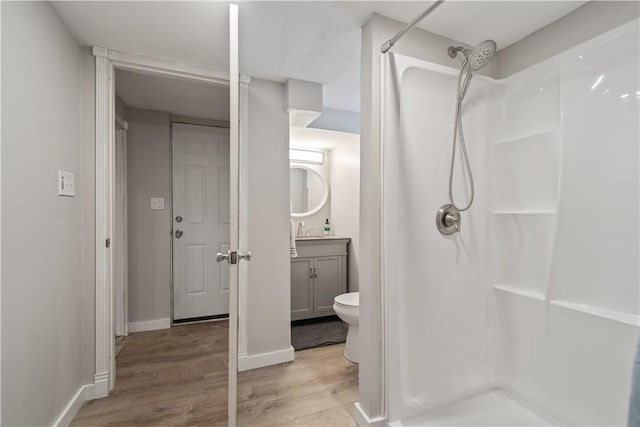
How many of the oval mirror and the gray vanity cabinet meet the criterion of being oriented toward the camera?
2

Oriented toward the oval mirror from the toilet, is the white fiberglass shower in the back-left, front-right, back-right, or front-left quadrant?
back-right

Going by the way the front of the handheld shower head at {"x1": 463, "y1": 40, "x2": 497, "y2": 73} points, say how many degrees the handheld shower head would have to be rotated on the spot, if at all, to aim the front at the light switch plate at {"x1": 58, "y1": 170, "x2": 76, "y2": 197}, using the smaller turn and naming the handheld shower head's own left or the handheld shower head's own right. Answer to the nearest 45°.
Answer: approximately 90° to the handheld shower head's own right

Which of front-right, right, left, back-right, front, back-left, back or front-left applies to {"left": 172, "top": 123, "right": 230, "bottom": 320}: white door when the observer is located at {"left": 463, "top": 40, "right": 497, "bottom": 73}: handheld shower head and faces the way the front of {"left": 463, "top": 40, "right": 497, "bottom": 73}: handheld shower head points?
back-right

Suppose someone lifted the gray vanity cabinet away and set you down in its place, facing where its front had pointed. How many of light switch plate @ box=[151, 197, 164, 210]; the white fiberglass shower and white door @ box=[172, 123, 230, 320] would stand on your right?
2

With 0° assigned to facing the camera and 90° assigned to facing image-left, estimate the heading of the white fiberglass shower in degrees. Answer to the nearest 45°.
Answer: approximately 45°

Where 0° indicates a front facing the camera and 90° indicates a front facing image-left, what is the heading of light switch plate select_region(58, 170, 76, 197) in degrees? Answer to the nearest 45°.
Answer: approximately 315°

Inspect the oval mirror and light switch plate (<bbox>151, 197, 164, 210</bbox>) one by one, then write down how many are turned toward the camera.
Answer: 2

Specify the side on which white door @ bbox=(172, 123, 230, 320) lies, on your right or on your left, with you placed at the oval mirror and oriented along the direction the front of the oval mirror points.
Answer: on your right
